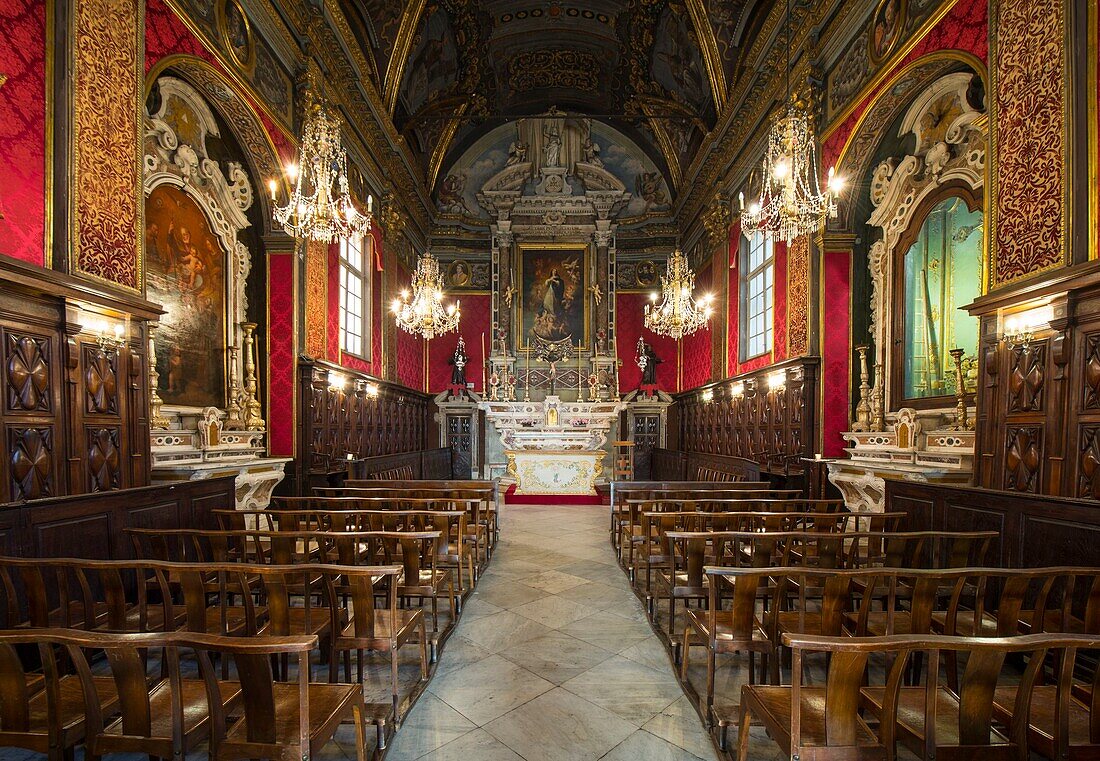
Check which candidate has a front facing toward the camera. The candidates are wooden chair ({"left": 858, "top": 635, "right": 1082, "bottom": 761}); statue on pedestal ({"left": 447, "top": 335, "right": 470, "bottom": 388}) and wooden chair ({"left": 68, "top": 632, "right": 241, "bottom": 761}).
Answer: the statue on pedestal

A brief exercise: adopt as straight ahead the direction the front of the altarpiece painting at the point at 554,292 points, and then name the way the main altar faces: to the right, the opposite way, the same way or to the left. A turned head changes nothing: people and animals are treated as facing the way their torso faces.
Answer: the same way

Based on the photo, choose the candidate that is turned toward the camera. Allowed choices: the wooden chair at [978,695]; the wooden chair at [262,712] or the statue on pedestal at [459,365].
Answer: the statue on pedestal

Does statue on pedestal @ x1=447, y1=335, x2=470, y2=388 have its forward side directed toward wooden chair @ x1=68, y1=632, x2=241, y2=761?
yes

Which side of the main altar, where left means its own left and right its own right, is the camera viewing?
front

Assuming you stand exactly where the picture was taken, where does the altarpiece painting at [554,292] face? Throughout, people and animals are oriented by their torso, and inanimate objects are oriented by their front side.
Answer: facing the viewer

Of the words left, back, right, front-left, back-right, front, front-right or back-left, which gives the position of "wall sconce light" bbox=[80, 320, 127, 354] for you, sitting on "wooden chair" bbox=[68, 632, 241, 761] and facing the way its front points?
front-left

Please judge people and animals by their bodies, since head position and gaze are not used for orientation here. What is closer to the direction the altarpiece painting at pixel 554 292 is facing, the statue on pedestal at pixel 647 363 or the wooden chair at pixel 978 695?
the wooden chair

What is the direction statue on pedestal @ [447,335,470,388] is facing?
toward the camera

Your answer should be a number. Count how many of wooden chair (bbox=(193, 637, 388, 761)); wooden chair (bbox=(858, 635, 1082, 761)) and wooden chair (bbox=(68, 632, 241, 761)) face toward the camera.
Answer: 0

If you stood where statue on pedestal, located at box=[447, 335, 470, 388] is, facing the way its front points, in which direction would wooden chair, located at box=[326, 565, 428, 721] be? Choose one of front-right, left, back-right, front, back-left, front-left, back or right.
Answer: front

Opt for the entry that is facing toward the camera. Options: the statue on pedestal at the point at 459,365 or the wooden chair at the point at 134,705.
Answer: the statue on pedestal

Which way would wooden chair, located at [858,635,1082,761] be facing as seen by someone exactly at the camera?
facing away from the viewer and to the left of the viewer
